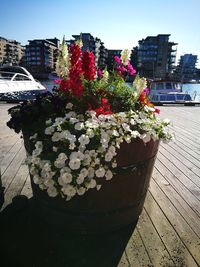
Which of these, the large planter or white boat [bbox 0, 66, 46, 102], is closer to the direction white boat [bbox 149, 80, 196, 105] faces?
the large planter

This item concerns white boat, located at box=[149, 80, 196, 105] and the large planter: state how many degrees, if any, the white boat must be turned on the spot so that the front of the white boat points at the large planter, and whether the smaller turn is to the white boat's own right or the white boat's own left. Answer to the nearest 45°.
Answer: approximately 90° to the white boat's own right

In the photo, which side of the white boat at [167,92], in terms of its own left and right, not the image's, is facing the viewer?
right

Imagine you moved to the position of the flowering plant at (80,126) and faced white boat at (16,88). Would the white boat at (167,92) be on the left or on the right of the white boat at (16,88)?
right
